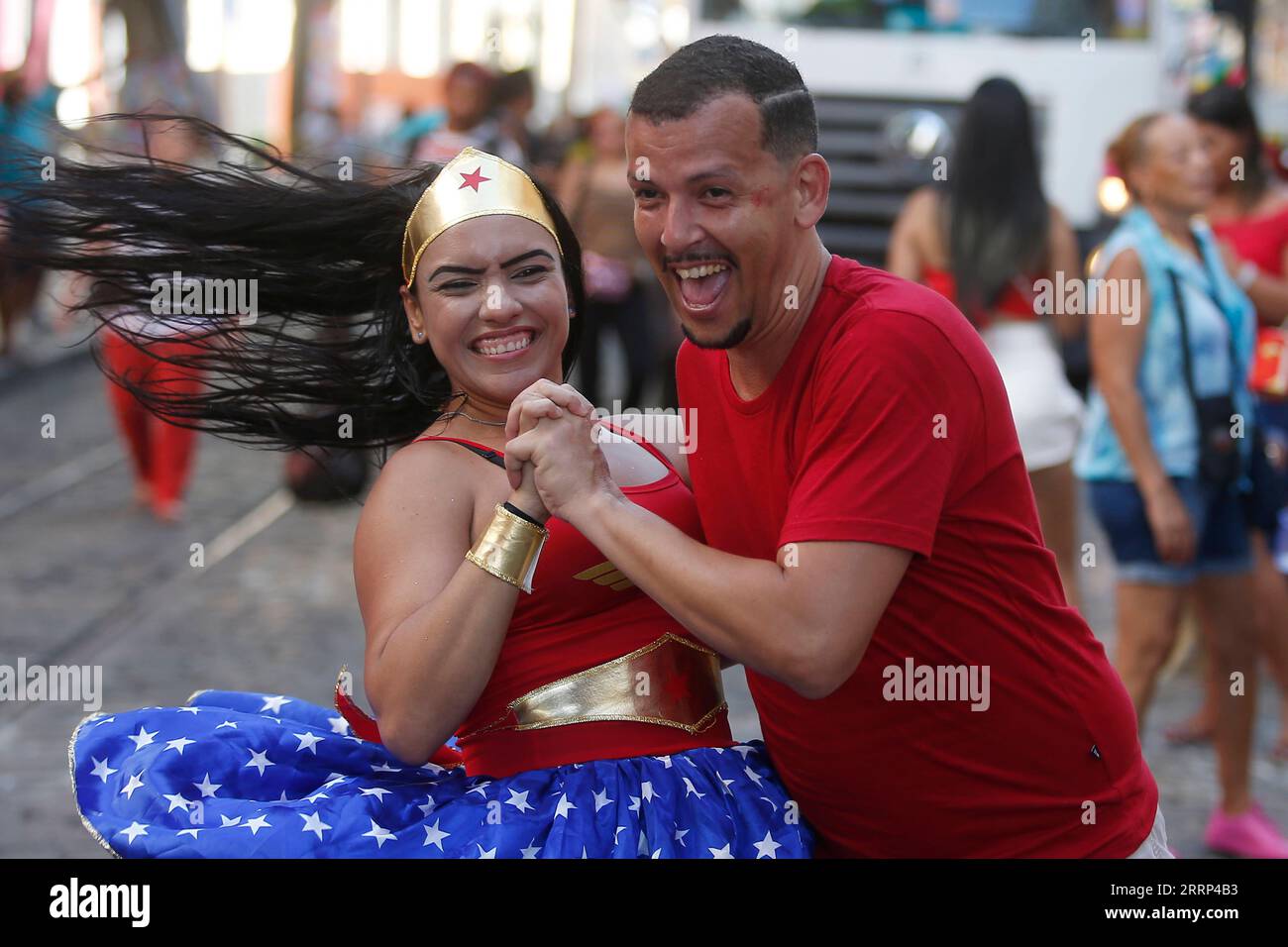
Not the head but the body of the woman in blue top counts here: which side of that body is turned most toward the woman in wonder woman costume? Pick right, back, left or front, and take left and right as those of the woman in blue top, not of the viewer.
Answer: right

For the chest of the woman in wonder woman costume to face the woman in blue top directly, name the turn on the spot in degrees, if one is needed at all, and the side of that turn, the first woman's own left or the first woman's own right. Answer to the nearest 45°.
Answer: approximately 90° to the first woman's own left

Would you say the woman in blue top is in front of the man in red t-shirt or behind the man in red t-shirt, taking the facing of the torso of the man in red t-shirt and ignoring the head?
behind

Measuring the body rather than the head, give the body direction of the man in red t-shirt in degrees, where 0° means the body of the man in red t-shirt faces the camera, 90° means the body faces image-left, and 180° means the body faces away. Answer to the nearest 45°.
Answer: approximately 45°

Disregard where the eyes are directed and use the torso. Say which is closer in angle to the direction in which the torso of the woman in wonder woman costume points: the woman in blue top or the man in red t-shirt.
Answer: the man in red t-shirt

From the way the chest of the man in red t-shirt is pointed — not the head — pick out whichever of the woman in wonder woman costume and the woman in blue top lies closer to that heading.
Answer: the woman in wonder woman costume

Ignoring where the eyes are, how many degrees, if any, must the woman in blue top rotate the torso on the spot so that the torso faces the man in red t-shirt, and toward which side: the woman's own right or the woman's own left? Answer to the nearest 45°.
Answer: approximately 45° to the woman's own right

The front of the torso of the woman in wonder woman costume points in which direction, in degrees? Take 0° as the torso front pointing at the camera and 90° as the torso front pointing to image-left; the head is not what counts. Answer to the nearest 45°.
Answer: approximately 315°
